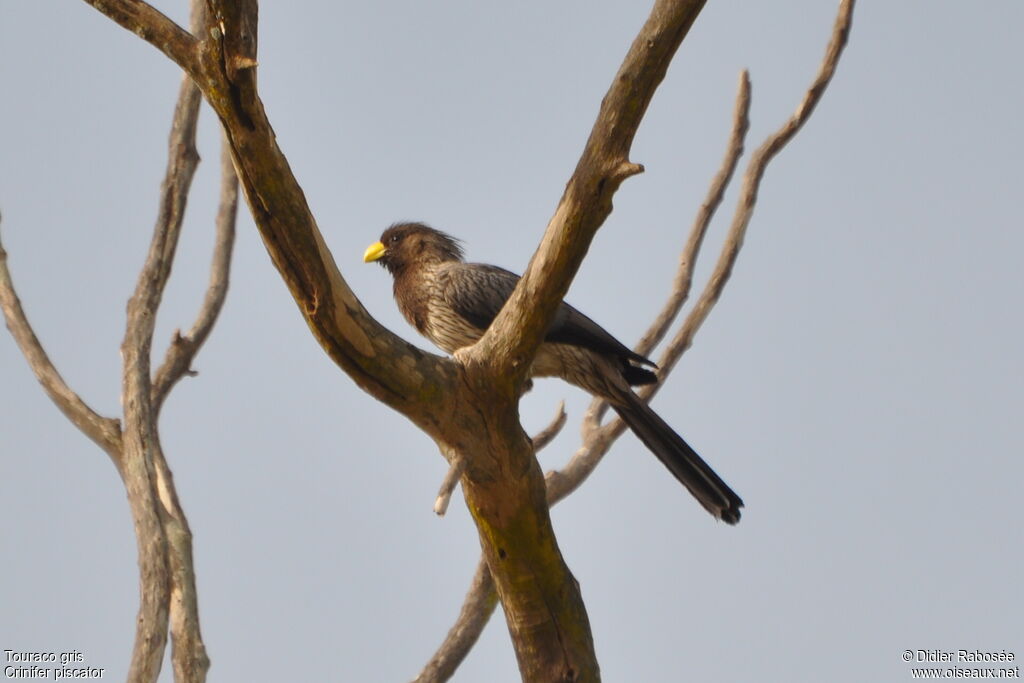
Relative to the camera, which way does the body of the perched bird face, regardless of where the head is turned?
to the viewer's left
